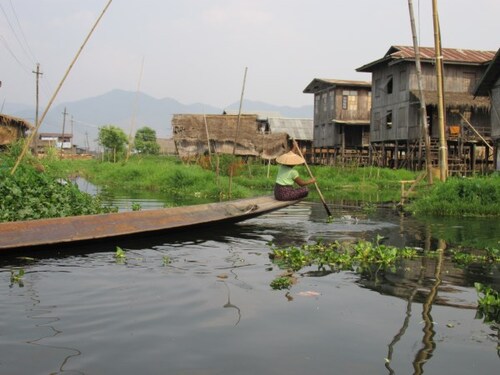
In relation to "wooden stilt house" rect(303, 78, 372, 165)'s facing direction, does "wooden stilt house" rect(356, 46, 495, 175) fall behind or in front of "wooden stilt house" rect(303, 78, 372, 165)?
in front

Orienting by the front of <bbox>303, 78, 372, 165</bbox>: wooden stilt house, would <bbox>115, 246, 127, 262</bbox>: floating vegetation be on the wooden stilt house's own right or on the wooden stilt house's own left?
on the wooden stilt house's own right

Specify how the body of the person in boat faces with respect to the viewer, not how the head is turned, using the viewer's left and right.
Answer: facing away from the viewer and to the right of the viewer

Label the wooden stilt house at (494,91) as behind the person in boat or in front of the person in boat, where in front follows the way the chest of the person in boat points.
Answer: in front

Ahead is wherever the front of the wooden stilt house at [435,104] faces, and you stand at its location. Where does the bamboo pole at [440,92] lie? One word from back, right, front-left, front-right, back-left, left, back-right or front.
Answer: front-right

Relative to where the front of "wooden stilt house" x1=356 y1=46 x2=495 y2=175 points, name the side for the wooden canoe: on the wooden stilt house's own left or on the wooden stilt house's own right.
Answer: on the wooden stilt house's own right

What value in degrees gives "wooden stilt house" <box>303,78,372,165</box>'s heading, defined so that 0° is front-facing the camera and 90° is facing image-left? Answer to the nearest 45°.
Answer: approximately 315°

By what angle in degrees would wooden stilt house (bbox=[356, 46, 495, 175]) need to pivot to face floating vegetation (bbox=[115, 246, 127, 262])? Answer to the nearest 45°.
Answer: approximately 45° to its right

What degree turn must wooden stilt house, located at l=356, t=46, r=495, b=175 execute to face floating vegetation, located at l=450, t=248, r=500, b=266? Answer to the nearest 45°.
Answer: approximately 45° to its right

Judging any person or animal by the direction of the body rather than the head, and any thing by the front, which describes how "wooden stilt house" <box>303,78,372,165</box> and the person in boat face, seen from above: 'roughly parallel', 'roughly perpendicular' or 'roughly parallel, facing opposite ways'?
roughly perpendicular

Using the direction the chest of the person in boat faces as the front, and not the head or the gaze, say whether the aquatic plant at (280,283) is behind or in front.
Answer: behind
